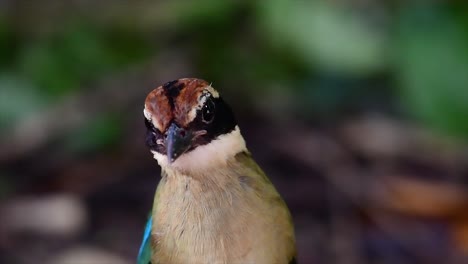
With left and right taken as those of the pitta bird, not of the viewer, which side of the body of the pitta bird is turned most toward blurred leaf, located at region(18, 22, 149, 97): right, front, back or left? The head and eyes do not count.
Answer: back

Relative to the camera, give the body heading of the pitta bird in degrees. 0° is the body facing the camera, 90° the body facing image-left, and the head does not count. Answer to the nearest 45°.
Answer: approximately 0°

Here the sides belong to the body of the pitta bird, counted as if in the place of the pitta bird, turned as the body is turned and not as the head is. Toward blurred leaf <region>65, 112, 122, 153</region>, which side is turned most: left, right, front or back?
back
